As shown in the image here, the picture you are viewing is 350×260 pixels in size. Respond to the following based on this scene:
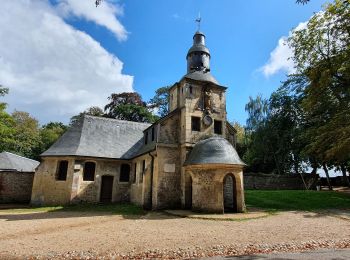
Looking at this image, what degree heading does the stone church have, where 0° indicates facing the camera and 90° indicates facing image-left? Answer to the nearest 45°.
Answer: approximately 315°

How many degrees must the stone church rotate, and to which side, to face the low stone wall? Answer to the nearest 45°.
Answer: approximately 90° to its left

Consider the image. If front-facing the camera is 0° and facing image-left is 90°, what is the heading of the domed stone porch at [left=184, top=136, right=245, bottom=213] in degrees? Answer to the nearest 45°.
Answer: approximately 315°

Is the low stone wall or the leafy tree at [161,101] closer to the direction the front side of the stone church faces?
the low stone wall

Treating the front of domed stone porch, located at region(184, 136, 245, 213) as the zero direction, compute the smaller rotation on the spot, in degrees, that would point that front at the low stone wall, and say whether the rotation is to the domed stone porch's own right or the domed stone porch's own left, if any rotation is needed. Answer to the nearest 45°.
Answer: approximately 90° to the domed stone porch's own left

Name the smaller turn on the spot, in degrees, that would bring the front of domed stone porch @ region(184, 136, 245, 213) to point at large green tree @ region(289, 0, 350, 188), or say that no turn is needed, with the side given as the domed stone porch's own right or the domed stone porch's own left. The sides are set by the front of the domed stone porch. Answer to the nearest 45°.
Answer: approximately 45° to the domed stone porch's own left

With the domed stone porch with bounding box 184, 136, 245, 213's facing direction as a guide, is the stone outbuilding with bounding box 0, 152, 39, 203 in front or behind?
behind

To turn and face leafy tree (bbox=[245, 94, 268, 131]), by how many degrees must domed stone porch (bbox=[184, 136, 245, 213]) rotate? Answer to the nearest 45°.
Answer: approximately 135° to its left
